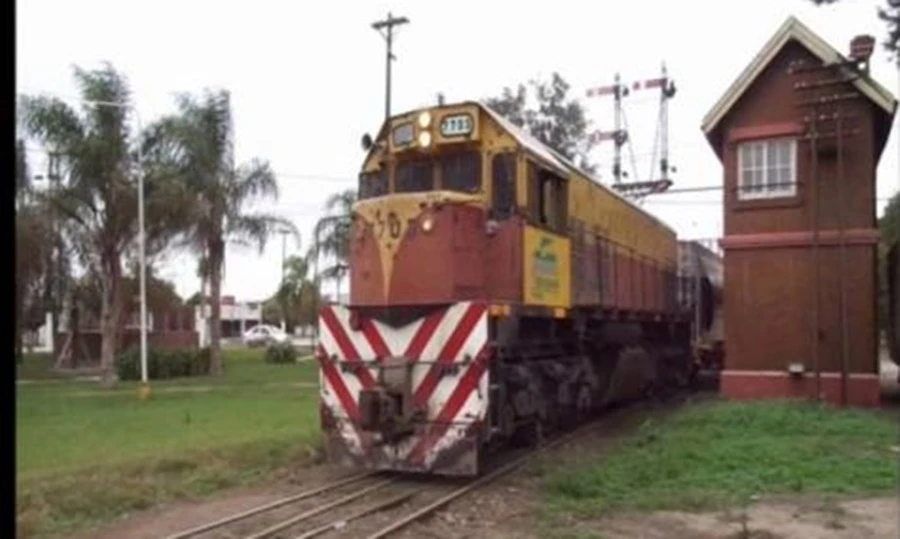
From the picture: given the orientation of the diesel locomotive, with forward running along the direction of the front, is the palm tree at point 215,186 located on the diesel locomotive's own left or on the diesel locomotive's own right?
on the diesel locomotive's own right

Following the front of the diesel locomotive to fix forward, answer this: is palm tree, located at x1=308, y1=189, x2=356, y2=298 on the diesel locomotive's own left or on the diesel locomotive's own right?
on the diesel locomotive's own right

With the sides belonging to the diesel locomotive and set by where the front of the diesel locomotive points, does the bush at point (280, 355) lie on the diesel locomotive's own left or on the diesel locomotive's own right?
on the diesel locomotive's own right

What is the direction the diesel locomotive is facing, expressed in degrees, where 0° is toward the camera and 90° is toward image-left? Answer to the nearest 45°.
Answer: approximately 45°

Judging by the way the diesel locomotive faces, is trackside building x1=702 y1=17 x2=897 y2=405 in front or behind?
behind
